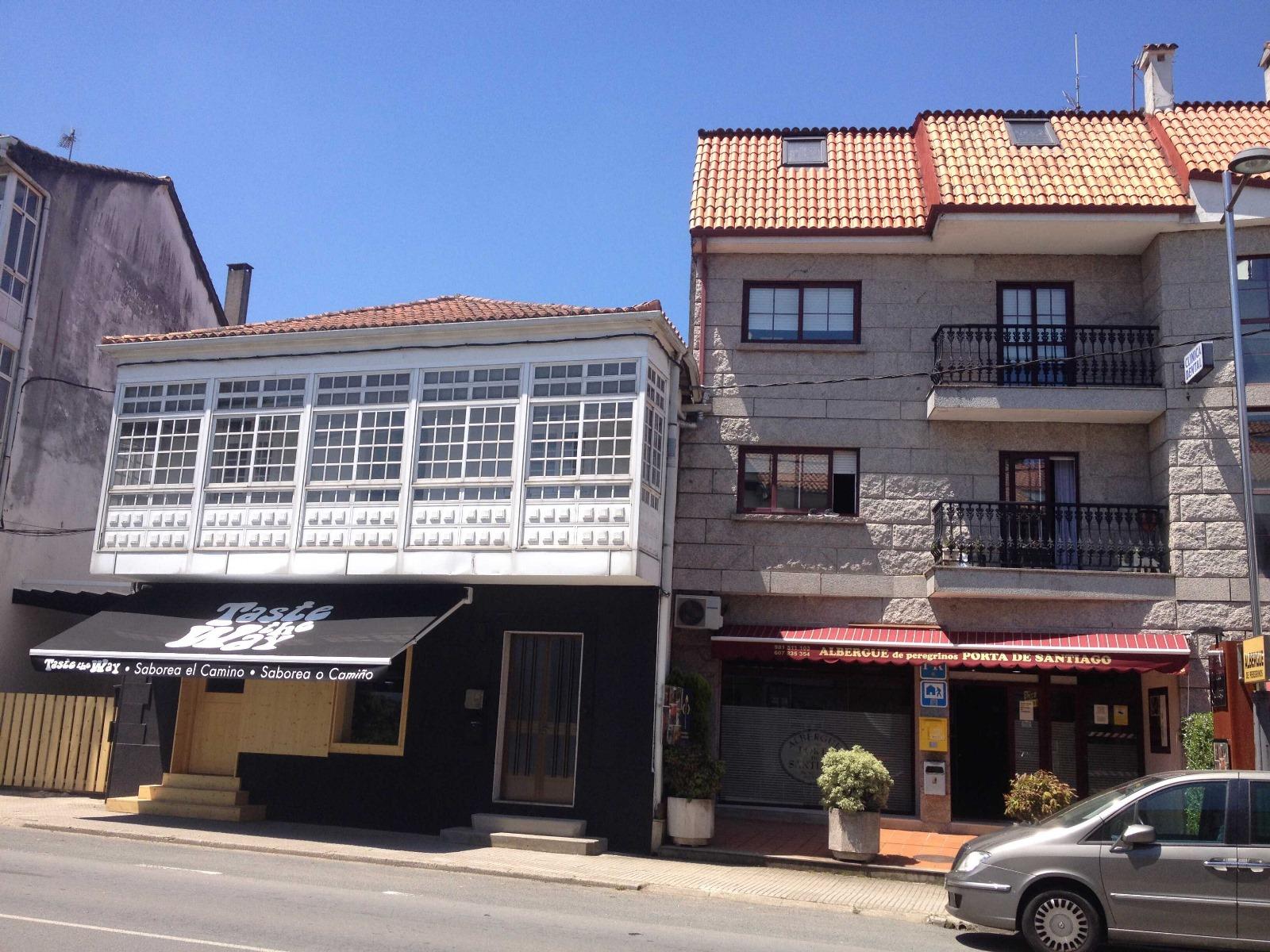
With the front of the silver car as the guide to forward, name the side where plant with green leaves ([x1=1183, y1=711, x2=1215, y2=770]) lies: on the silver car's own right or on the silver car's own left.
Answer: on the silver car's own right

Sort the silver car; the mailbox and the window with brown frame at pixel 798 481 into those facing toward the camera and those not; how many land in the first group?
2

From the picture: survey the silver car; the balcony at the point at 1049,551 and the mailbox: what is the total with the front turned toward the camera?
2

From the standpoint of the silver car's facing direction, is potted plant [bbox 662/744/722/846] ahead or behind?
ahead

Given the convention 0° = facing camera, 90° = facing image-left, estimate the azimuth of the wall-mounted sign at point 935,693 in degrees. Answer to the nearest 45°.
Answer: approximately 0°

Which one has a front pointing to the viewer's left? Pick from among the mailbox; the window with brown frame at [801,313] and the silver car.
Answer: the silver car

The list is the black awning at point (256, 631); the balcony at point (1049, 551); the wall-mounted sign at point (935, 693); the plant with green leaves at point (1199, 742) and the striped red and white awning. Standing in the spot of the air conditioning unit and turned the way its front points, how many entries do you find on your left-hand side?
4

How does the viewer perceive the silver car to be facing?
facing to the left of the viewer

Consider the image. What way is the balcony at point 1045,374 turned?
toward the camera

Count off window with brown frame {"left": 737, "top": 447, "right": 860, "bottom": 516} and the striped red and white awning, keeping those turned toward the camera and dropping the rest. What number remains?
2

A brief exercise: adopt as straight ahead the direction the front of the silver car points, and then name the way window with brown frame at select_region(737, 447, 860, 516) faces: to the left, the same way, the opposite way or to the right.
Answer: to the left

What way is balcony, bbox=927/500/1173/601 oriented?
toward the camera

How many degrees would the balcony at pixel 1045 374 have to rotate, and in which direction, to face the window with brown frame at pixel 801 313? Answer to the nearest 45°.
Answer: approximately 90° to its right

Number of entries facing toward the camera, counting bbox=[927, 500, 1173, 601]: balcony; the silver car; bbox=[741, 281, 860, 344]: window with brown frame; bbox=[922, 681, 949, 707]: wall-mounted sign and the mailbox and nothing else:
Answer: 4

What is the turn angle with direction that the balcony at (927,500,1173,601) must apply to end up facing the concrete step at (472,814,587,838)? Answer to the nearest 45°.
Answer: approximately 45° to its right

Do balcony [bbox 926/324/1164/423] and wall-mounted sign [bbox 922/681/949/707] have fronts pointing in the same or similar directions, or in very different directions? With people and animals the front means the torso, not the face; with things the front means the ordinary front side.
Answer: same or similar directions
